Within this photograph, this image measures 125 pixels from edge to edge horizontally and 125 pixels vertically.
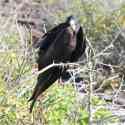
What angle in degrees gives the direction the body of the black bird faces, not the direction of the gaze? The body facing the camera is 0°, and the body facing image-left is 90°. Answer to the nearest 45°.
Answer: approximately 315°
